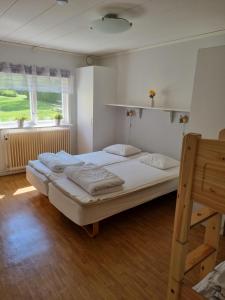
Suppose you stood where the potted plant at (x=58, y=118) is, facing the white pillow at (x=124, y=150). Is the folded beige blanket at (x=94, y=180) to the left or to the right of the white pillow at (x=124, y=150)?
right

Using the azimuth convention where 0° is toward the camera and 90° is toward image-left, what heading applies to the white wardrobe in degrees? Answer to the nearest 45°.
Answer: approximately 45°

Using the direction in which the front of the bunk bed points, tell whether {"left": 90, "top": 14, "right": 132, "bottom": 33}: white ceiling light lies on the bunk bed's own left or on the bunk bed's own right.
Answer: on the bunk bed's own right

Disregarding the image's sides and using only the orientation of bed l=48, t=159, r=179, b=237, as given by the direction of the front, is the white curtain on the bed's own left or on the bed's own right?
on the bed's own right

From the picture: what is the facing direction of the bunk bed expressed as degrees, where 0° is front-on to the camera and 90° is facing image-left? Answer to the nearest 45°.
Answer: approximately 45°

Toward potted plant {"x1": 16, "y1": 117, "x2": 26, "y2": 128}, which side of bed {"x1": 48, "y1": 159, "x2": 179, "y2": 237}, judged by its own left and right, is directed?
right

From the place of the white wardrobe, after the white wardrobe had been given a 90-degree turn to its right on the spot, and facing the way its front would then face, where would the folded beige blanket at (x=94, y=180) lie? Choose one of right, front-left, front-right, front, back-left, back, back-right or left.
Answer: back-left

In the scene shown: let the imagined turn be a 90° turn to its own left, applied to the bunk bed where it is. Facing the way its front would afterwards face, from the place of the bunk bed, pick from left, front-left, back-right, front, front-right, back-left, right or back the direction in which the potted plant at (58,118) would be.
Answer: back

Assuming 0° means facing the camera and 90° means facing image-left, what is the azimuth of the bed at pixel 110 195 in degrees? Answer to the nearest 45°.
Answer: approximately 45°

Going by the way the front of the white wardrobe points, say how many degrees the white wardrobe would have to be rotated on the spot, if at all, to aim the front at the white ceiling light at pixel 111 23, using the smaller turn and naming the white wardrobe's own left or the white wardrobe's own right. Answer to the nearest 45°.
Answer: approximately 45° to the white wardrobe's own left
